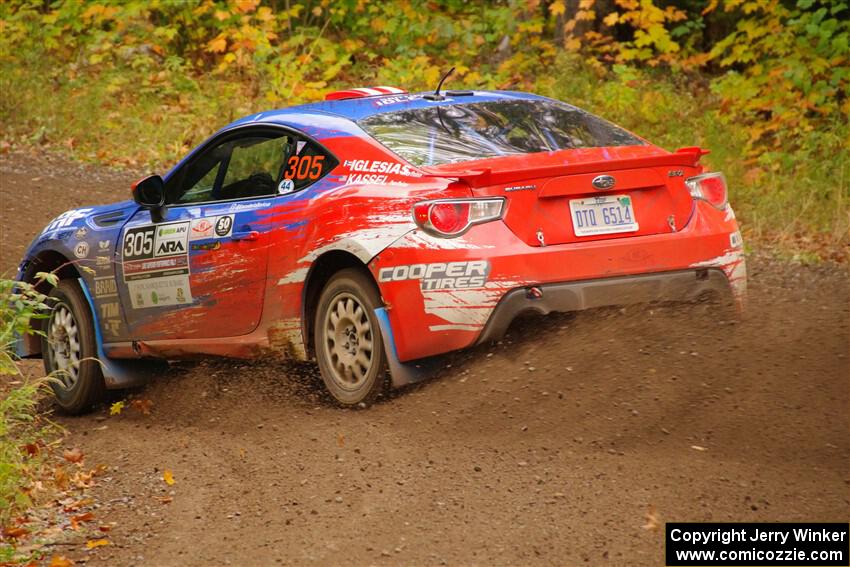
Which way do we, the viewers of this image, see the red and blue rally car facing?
facing away from the viewer and to the left of the viewer

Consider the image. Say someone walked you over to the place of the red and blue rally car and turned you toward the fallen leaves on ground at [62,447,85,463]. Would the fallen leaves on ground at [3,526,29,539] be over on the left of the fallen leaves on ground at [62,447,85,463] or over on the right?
left

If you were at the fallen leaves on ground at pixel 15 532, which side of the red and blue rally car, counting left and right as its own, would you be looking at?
left

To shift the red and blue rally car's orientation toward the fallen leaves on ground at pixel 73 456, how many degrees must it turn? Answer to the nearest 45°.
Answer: approximately 45° to its left
